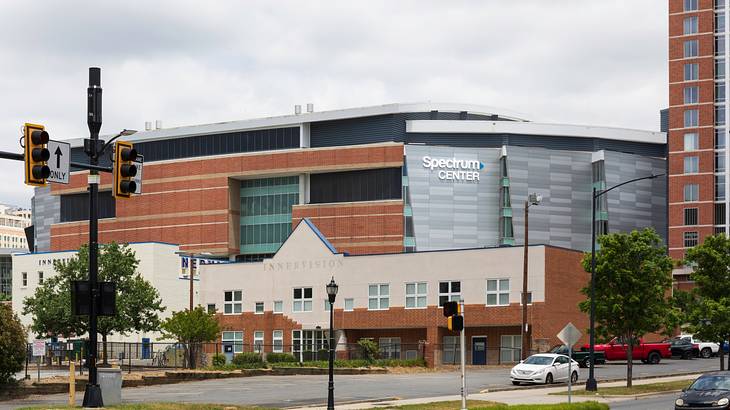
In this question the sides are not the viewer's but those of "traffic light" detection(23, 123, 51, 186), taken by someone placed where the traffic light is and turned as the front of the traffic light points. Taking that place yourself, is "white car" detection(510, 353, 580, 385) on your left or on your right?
on your left

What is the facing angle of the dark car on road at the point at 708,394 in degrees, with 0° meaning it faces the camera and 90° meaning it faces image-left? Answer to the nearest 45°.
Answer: approximately 45°

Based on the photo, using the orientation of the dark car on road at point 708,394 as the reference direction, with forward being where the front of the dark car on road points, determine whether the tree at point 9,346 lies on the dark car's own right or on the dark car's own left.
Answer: on the dark car's own right

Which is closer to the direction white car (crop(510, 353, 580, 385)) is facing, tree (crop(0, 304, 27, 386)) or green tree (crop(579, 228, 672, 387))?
the tree

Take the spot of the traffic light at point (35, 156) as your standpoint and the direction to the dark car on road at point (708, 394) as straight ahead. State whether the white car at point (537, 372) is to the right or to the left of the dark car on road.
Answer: left

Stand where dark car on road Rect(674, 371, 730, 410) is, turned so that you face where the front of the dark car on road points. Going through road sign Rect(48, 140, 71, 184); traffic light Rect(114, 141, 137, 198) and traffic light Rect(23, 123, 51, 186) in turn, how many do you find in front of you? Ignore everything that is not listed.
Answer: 3
